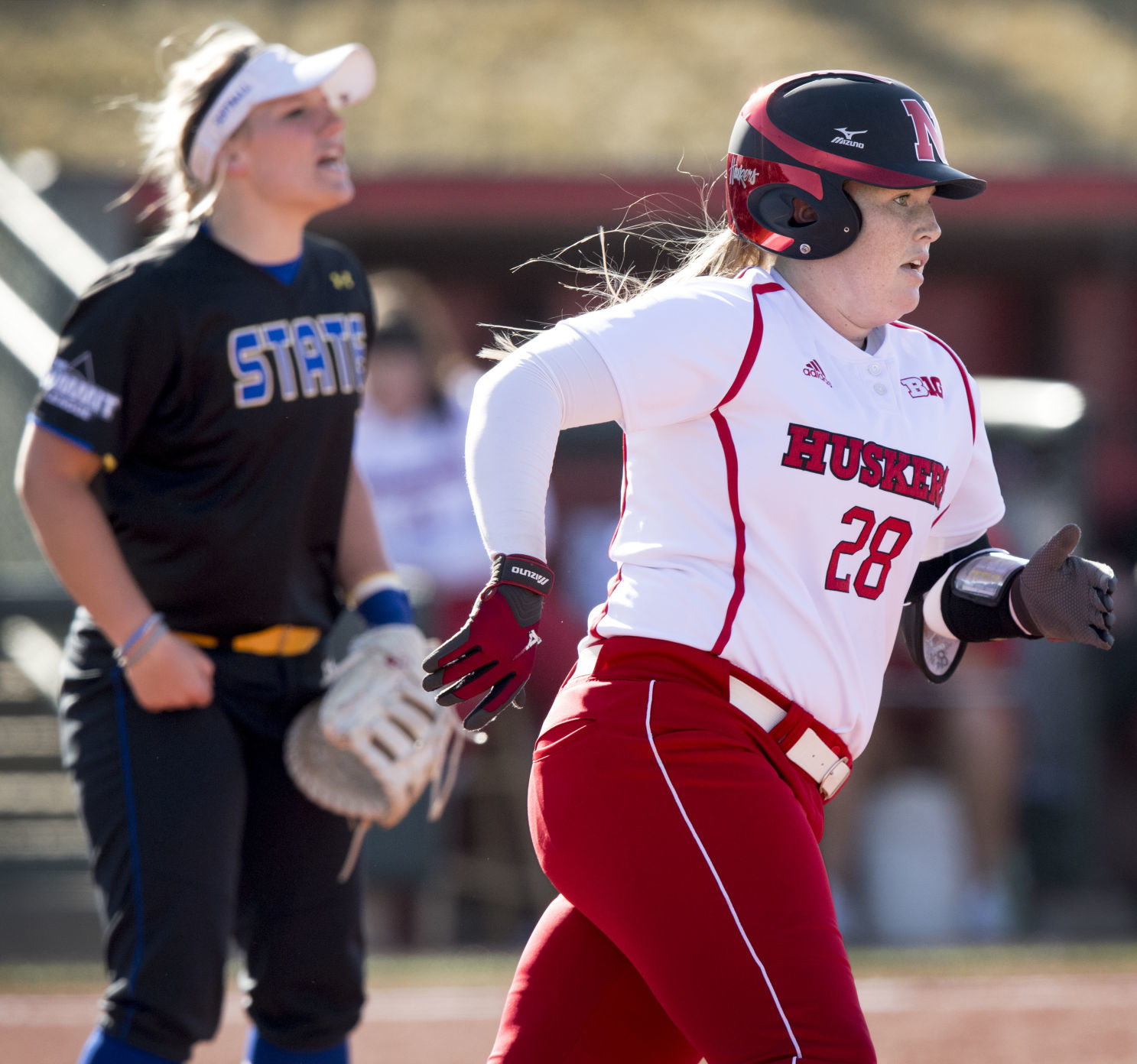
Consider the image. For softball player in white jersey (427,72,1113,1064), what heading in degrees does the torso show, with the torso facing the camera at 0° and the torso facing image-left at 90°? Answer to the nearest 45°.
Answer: approximately 315°

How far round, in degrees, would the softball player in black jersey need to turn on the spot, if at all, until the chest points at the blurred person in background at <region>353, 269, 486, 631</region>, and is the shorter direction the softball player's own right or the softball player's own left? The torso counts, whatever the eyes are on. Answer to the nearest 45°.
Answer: approximately 135° to the softball player's own left

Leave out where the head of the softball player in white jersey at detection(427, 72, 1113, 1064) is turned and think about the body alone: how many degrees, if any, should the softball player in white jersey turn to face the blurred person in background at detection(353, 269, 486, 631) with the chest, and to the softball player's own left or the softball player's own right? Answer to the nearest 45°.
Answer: approximately 135° to the softball player's own left

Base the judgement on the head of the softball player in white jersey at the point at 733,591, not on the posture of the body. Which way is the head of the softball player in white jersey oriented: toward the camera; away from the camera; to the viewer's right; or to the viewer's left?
to the viewer's right
